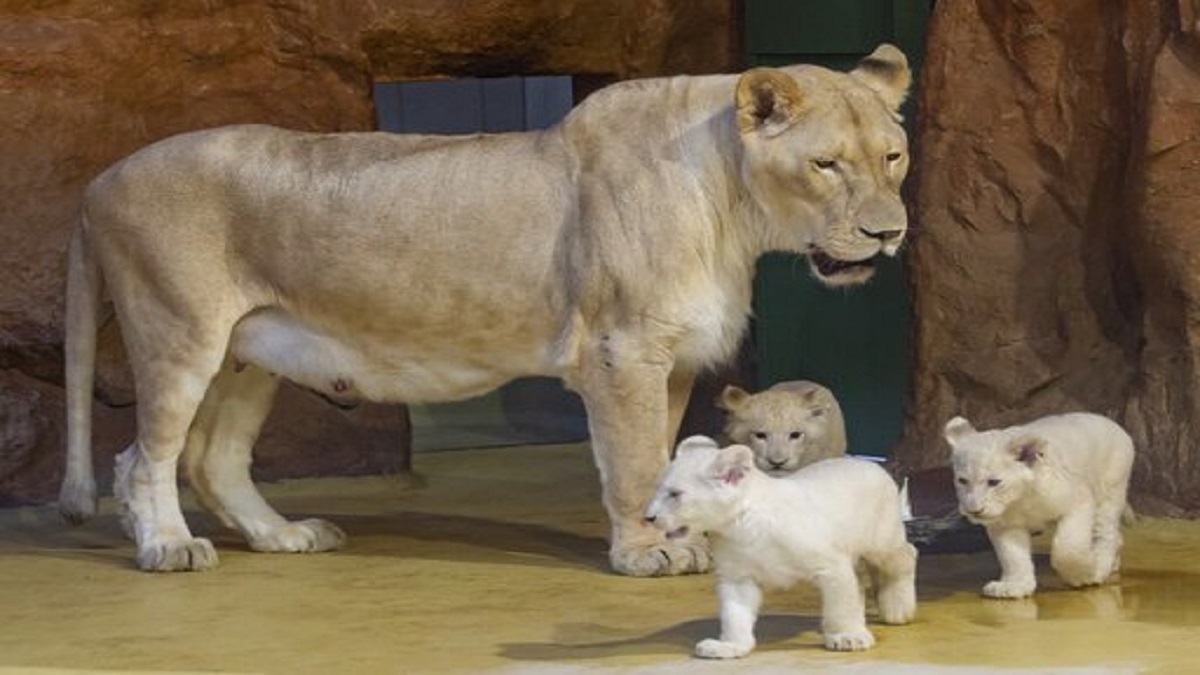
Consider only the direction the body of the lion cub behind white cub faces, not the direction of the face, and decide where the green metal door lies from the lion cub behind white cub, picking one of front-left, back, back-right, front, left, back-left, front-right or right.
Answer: back-right

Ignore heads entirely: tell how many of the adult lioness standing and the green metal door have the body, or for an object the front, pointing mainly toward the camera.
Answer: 1

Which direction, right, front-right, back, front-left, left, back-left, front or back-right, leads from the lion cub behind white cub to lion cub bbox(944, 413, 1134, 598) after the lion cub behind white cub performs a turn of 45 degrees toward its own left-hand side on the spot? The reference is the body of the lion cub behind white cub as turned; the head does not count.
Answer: front-left

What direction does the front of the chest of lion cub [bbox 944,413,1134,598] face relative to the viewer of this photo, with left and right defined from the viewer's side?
facing the viewer and to the left of the viewer

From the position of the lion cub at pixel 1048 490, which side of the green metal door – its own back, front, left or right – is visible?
front

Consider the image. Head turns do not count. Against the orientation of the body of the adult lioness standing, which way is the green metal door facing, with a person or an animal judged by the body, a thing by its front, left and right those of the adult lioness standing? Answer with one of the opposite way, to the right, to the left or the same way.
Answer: to the right

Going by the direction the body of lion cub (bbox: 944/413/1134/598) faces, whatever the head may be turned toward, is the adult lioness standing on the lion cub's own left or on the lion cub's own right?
on the lion cub's own right

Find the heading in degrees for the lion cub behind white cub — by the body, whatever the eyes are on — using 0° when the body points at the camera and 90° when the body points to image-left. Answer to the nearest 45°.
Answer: approximately 45°

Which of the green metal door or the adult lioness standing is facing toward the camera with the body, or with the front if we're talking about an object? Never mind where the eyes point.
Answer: the green metal door

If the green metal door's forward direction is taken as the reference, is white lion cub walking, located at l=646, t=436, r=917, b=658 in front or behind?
in front

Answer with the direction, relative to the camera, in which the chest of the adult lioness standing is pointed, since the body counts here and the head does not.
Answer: to the viewer's right

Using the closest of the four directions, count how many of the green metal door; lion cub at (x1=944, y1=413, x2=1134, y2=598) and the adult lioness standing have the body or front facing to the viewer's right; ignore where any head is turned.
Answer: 1

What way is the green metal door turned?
toward the camera

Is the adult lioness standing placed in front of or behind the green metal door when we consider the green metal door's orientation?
in front
